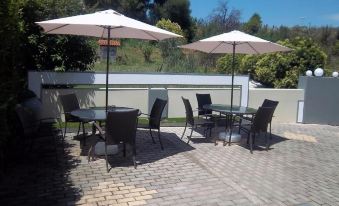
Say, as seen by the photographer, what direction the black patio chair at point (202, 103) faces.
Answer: facing the viewer and to the right of the viewer

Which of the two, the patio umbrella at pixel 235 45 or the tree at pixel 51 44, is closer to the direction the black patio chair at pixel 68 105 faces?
the patio umbrella

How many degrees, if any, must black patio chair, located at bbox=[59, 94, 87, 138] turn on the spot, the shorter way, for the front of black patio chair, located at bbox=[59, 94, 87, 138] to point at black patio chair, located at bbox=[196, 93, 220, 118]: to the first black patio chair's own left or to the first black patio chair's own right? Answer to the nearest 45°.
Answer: approximately 45° to the first black patio chair's own left

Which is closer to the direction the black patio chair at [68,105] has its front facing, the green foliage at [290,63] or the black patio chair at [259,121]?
the black patio chair

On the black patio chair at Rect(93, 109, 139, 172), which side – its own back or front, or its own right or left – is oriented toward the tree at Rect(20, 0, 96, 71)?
front

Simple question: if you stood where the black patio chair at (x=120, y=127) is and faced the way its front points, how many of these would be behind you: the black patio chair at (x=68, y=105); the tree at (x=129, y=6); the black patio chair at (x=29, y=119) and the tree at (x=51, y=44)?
0

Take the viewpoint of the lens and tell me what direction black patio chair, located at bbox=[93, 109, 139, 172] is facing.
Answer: facing away from the viewer and to the left of the viewer

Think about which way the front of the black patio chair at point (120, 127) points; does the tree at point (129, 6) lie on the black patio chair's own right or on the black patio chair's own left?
on the black patio chair's own right

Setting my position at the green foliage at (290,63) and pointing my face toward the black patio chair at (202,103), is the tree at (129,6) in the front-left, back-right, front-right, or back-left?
back-right

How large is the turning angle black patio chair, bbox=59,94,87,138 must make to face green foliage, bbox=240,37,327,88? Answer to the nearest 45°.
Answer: approximately 90° to its left

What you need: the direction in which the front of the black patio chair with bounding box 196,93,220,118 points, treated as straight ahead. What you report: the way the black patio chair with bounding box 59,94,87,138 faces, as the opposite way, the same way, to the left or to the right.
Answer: the same way

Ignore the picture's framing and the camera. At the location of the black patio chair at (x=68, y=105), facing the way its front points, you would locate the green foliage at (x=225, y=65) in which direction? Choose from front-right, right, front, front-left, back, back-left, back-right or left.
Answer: left

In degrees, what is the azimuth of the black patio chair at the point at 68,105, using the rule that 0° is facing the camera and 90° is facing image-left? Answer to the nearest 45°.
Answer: approximately 315°

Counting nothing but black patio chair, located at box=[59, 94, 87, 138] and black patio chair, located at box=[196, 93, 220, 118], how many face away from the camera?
0

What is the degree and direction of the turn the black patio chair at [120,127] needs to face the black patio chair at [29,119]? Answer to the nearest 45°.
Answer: approximately 45° to its left

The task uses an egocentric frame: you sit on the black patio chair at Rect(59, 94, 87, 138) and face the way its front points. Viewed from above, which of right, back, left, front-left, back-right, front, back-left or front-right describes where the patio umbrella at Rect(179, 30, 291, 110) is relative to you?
front-left

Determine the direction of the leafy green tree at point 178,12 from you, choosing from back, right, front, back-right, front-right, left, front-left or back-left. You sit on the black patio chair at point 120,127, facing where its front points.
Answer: front-right

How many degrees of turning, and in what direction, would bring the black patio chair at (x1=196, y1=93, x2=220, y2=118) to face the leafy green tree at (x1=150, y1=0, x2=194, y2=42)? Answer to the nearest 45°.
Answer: approximately 135° to its left
